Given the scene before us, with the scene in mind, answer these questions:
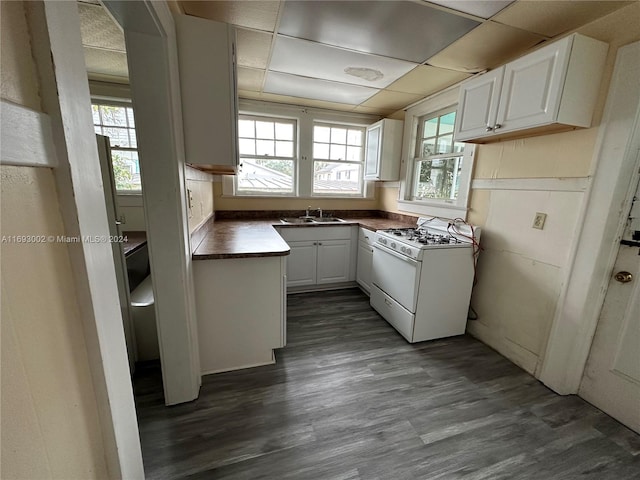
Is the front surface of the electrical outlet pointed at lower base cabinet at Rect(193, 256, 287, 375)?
yes

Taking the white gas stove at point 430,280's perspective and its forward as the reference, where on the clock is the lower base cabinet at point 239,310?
The lower base cabinet is roughly at 12 o'clock from the white gas stove.

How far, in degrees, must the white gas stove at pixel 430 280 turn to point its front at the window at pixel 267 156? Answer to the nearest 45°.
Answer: approximately 45° to its right

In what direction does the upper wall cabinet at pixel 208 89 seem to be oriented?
to the viewer's right

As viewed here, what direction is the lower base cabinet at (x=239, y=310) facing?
to the viewer's right

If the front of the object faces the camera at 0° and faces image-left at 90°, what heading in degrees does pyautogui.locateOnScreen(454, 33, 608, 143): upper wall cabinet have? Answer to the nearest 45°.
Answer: approximately 45°

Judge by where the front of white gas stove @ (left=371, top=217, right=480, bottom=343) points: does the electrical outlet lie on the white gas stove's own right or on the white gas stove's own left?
on the white gas stove's own left

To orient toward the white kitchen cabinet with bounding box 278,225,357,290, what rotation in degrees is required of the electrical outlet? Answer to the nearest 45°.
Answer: approximately 45° to its right
